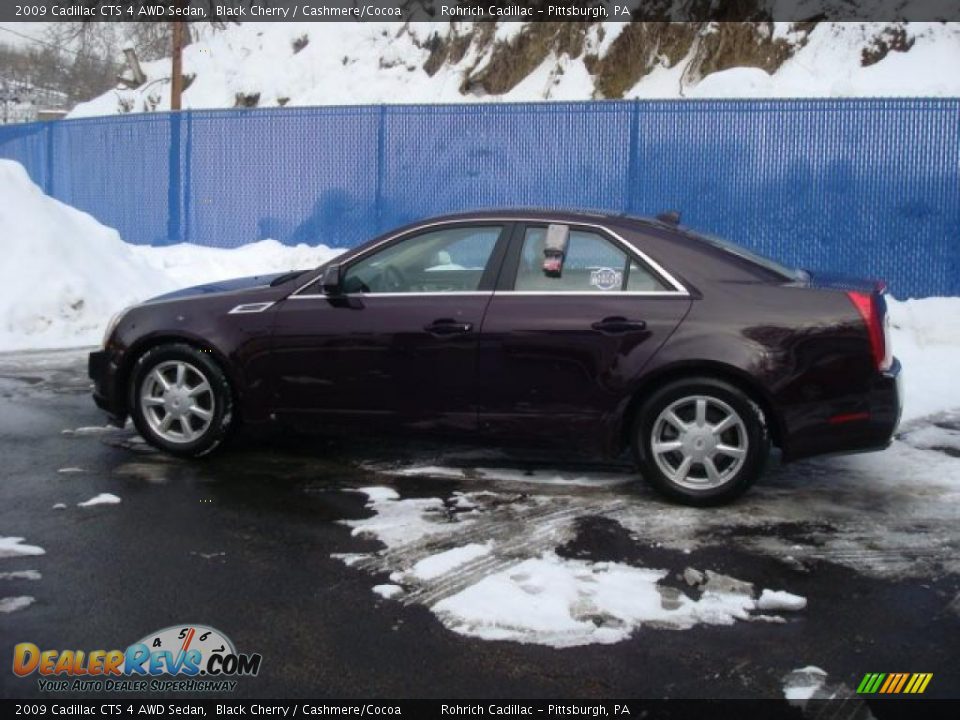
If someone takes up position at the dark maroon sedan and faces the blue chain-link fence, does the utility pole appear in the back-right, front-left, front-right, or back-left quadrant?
front-left

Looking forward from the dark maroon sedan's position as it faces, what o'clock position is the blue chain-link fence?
The blue chain-link fence is roughly at 3 o'clock from the dark maroon sedan.

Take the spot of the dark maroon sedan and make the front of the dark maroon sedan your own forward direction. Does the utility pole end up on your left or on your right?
on your right

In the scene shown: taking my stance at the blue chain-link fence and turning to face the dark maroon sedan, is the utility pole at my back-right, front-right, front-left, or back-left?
back-right

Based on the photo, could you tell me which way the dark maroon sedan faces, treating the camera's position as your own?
facing to the left of the viewer
